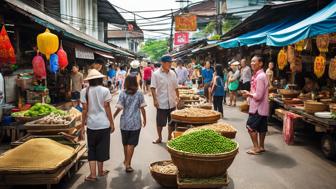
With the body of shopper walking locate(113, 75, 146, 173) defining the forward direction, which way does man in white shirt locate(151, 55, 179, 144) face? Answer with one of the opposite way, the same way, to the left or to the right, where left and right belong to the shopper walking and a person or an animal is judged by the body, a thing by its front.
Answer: the opposite way

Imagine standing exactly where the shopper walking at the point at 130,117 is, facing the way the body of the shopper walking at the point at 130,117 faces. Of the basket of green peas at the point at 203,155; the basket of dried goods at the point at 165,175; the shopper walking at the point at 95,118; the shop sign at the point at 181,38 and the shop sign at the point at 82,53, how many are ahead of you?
2

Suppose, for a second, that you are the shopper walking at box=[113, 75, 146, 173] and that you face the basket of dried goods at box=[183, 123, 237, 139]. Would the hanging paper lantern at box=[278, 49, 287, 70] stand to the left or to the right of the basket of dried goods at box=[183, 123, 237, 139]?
left

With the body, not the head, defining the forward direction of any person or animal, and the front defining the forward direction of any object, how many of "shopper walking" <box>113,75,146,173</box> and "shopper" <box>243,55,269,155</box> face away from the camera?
1

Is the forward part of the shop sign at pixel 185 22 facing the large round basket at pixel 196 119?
yes

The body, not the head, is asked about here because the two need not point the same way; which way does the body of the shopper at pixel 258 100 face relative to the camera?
to the viewer's left

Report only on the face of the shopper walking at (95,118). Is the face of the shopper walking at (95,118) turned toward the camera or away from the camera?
away from the camera

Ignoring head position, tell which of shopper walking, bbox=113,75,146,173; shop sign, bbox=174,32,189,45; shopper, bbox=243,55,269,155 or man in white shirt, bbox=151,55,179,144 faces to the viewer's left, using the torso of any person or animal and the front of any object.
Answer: shopper, bbox=243,55,269,155

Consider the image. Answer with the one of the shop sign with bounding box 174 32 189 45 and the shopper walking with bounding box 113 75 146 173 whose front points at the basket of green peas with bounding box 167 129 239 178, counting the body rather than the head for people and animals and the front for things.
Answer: the shop sign

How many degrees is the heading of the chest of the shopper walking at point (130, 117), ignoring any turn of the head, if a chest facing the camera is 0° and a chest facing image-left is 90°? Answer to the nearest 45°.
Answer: approximately 180°
